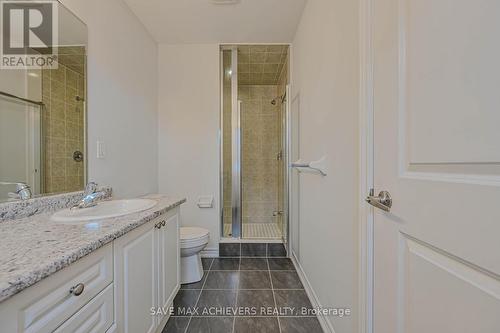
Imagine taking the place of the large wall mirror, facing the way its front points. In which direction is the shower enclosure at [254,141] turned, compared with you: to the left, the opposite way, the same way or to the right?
to the right

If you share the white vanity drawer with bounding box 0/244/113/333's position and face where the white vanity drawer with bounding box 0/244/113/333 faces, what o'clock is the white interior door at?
The white interior door is roughly at 12 o'clock from the white vanity drawer.

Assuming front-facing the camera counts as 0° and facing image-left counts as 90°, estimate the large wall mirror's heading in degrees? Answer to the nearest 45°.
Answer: approximately 315°

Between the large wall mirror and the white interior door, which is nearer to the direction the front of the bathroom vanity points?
the white interior door

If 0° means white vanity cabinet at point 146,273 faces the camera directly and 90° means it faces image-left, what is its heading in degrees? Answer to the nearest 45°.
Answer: approximately 315°

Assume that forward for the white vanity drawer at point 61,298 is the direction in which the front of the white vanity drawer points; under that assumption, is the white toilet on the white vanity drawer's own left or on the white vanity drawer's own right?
on the white vanity drawer's own left

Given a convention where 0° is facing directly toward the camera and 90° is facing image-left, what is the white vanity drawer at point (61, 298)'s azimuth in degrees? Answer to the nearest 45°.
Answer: approximately 315°
